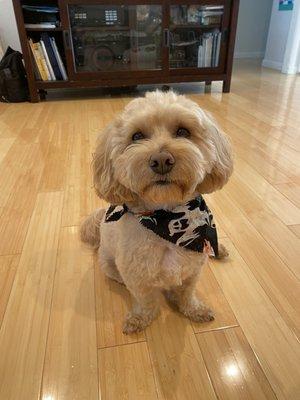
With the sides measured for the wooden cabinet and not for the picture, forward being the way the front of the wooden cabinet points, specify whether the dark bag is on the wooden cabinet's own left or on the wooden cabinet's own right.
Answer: on the wooden cabinet's own right

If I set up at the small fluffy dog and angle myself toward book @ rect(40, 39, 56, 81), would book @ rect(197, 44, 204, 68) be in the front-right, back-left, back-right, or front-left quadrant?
front-right

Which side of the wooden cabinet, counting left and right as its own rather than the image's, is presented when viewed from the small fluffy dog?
front

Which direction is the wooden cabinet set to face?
toward the camera
